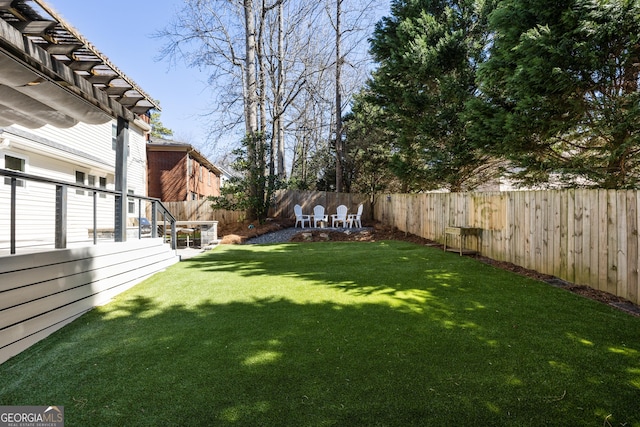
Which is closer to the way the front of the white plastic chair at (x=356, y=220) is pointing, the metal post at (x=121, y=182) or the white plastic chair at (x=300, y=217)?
the white plastic chair

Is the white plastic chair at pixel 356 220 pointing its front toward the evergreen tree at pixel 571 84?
no

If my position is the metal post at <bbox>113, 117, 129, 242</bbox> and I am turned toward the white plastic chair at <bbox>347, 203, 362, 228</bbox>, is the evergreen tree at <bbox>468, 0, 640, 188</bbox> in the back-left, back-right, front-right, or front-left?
front-right

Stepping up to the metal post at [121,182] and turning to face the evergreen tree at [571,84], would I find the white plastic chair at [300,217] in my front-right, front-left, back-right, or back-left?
front-left

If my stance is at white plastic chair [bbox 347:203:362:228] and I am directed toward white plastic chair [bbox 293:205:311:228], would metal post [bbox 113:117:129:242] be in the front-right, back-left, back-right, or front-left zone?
front-left

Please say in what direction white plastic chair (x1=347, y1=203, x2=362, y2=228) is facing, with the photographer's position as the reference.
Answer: facing to the left of the viewer

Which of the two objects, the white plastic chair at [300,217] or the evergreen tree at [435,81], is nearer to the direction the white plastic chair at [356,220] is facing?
the white plastic chair

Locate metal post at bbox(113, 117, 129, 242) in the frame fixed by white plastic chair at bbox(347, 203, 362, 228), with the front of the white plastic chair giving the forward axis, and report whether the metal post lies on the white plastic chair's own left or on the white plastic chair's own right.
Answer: on the white plastic chair's own left

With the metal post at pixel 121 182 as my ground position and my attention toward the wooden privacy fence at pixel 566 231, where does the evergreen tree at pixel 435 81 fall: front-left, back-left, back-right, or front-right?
front-left

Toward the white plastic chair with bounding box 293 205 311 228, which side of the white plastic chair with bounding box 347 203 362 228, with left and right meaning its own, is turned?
front

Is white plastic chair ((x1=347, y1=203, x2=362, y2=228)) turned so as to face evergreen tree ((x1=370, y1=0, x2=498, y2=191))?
no
